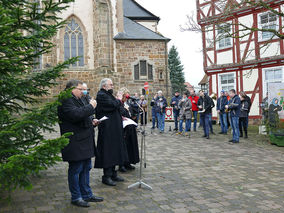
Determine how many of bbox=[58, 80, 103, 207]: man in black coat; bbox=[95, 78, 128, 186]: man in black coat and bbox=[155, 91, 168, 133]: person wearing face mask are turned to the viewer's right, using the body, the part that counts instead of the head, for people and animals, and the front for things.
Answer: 2

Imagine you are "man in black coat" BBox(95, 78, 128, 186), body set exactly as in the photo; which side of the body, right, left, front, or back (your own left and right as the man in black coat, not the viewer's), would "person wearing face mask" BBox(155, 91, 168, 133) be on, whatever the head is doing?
left

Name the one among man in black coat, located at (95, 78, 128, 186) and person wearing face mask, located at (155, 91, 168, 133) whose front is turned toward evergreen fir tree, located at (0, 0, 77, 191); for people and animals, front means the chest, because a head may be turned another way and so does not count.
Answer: the person wearing face mask

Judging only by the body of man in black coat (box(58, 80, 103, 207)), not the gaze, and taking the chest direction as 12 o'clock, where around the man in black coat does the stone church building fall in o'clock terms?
The stone church building is roughly at 9 o'clock from the man in black coat.

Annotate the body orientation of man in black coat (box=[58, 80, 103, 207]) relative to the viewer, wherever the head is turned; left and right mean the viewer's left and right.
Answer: facing to the right of the viewer

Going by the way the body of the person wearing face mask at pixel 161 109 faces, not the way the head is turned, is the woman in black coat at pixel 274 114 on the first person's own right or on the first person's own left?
on the first person's own left

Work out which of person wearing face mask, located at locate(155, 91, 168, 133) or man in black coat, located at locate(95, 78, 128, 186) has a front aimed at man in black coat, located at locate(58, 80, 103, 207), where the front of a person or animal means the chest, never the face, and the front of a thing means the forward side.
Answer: the person wearing face mask

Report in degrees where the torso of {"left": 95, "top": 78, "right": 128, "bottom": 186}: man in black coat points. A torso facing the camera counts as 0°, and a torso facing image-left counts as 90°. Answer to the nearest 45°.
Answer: approximately 270°

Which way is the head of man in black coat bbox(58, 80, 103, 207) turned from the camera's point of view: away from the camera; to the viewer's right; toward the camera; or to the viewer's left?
to the viewer's right

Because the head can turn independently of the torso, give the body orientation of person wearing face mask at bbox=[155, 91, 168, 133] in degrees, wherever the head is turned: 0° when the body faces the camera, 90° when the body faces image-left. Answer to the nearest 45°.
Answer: approximately 0°

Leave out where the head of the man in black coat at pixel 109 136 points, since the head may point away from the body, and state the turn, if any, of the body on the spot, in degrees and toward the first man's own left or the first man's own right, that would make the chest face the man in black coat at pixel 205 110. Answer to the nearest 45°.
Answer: approximately 45° to the first man's own left
